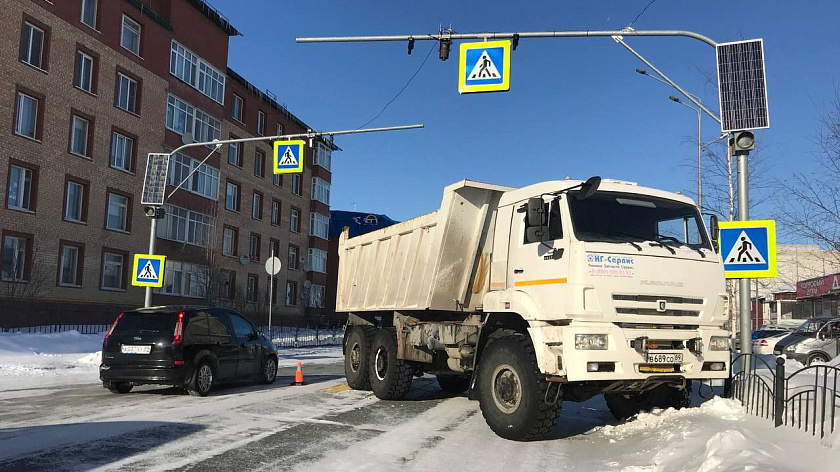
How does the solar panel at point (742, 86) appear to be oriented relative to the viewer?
toward the camera

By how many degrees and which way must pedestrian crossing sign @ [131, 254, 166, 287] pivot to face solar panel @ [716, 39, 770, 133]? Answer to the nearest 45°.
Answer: approximately 45° to its left

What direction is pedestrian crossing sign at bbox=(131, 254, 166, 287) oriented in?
toward the camera

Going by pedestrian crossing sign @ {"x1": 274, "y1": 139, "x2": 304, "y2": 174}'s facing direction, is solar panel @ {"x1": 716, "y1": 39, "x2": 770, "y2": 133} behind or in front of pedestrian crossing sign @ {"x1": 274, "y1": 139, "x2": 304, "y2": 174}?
in front

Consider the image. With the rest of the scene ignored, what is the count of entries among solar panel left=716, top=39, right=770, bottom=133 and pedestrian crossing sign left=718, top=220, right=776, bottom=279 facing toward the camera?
2

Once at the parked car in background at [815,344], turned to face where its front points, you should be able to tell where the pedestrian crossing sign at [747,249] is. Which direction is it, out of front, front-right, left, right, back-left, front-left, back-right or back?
front-left

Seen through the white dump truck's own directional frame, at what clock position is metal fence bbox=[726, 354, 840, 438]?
The metal fence is roughly at 11 o'clock from the white dump truck.

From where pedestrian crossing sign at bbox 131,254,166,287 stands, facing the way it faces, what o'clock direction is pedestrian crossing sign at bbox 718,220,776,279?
pedestrian crossing sign at bbox 718,220,776,279 is roughly at 11 o'clock from pedestrian crossing sign at bbox 131,254,166,287.

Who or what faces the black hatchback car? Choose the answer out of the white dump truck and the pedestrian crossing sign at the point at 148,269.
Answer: the pedestrian crossing sign

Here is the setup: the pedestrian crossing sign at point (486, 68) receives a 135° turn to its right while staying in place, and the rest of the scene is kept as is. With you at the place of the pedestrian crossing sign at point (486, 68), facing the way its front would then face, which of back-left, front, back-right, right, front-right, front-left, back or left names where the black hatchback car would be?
front-left

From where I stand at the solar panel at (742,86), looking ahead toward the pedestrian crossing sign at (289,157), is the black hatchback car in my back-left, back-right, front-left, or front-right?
front-left

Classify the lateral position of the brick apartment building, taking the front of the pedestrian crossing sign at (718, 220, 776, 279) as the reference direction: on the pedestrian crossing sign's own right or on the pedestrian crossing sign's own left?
on the pedestrian crossing sign's own right

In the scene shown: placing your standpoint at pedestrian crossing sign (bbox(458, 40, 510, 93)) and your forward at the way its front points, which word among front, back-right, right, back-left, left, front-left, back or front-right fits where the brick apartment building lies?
back-right

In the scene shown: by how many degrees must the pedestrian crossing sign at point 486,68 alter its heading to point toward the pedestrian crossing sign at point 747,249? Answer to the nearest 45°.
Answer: approximately 90° to its left

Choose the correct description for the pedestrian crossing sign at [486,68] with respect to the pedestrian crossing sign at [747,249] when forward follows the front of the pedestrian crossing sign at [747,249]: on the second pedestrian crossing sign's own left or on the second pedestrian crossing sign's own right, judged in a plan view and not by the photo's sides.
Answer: on the second pedestrian crossing sign's own right

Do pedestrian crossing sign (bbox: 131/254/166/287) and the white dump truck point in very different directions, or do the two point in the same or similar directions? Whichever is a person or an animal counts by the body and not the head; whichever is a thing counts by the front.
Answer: same or similar directions

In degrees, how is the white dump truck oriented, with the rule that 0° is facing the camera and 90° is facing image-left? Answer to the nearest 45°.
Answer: approximately 315°

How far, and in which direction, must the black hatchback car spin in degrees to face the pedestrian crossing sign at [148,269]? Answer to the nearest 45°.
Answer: approximately 45° to its left

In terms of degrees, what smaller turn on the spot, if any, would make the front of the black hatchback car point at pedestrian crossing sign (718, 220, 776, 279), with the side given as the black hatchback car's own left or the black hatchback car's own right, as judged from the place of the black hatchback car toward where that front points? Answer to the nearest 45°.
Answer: approximately 90° to the black hatchback car's own right

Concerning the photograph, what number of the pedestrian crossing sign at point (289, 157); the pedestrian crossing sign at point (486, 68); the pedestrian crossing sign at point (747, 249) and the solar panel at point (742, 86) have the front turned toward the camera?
4
